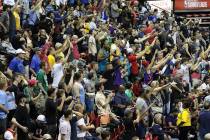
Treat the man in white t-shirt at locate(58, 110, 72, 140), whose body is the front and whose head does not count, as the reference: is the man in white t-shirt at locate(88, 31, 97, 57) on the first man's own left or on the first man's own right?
on the first man's own left

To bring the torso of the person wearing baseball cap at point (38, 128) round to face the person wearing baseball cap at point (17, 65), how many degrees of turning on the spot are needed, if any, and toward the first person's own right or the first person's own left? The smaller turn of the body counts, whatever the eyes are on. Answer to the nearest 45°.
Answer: approximately 135° to the first person's own left

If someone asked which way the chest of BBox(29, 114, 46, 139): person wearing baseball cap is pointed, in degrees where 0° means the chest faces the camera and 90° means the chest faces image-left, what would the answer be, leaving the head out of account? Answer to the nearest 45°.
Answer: approximately 315°

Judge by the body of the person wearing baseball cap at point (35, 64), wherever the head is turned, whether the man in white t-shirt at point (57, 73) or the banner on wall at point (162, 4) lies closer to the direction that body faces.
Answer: the man in white t-shirt

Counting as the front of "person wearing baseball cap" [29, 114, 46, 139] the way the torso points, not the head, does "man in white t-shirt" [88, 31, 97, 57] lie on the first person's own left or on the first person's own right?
on the first person's own left
